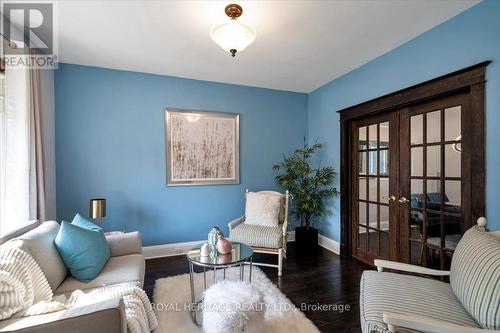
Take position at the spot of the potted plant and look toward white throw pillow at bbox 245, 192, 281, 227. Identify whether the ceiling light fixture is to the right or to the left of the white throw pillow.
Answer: left

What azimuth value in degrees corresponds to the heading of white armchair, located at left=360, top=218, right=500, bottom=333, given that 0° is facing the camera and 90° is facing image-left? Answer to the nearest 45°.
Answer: approximately 90°

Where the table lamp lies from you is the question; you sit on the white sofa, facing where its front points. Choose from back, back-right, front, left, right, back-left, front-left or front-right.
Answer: left

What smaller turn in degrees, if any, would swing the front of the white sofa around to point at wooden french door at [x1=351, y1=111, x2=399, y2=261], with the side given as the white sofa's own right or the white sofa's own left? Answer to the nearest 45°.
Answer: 0° — it already faces it

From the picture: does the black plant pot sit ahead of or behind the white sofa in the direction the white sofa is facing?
ahead

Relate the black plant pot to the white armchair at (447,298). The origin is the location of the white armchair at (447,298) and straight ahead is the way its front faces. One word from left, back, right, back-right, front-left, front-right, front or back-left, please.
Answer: front-right

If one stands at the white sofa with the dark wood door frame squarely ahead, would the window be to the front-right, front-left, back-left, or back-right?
back-left

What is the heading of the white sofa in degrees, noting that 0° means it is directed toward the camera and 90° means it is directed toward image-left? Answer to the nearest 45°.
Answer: approximately 270°

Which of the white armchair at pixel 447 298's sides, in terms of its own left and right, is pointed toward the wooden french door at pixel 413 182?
right

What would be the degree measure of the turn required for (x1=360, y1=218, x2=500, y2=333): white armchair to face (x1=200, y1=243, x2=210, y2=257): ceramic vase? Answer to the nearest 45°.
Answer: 0° — it already faces it
